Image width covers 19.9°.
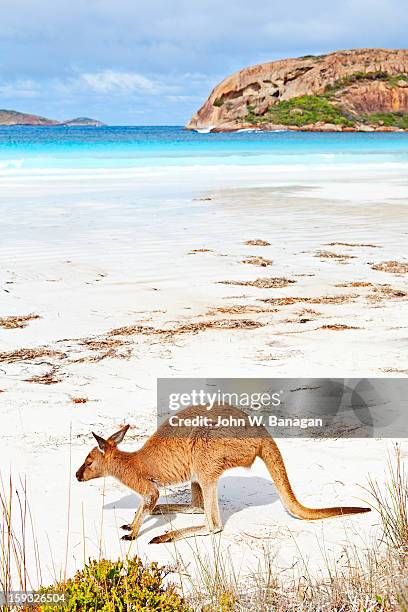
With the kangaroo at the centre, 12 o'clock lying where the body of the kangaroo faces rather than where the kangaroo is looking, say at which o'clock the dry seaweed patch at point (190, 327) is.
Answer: The dry seaweed patch is roughly at 3 o'clock from the kangaroo.

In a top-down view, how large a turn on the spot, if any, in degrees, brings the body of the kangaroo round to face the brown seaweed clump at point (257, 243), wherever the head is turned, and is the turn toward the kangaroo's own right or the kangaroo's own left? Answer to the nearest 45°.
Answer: approximately 90° to the kangaroo's own right

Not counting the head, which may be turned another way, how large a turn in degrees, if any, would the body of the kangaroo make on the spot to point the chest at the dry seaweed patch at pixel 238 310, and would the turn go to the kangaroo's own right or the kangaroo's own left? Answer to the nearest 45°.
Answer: approximately 90° to the kangaroo's own right

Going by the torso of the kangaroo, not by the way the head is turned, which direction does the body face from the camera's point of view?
to the viewer's left

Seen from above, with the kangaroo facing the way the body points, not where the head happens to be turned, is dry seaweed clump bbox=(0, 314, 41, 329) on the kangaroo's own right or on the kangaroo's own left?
on the kangaroo's own right

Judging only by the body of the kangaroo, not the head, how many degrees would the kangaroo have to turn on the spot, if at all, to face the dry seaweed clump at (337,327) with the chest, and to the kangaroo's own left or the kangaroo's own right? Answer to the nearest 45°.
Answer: approximately 90° to the kangaroo's own right

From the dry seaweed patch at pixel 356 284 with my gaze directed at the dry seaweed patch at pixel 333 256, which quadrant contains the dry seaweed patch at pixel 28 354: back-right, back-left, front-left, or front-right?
back-left

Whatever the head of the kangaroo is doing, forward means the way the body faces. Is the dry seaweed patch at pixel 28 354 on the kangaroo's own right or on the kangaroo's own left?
on the kangaroo's own right
